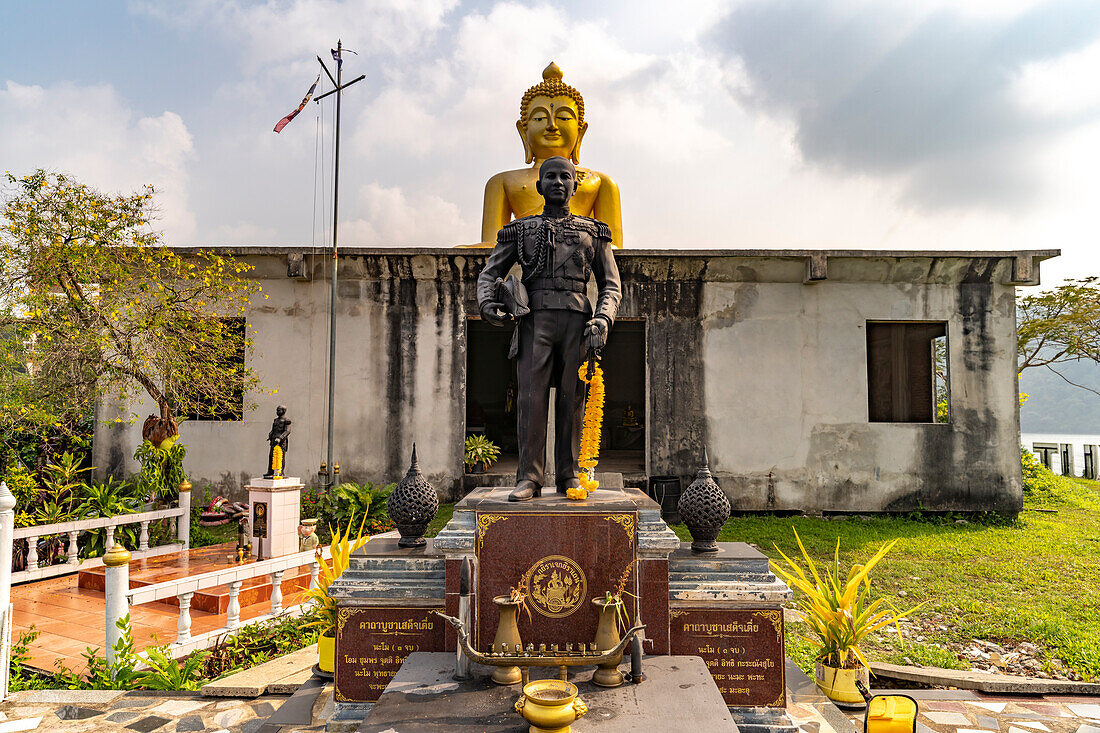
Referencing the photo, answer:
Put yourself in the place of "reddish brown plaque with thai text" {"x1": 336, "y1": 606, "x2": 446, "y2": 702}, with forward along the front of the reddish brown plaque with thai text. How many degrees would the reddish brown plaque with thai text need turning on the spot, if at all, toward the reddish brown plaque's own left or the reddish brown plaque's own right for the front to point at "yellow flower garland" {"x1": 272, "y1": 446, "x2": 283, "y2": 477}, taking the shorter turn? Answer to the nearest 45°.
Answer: approximately 180°

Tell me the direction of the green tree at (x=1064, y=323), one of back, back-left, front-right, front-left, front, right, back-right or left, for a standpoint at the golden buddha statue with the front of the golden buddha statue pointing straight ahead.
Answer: back-left

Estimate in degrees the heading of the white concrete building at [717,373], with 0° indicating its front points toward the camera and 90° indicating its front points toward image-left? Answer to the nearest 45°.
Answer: approximately 0°

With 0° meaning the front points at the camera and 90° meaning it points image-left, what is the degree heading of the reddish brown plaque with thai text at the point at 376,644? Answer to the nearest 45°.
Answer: approximately 0°

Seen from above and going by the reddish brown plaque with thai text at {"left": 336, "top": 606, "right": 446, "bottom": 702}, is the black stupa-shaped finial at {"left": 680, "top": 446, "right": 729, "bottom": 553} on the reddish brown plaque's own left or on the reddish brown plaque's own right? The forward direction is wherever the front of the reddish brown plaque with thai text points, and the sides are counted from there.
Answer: on the reddish brown plaque's own left

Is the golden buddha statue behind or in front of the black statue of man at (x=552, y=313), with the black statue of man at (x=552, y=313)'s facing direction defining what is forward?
behind
